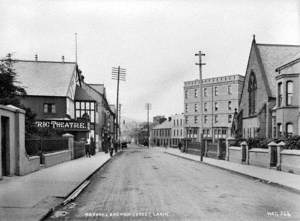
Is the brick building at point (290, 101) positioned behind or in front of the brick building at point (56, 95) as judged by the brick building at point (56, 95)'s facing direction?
in front

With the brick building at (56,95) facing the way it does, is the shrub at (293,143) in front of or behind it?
in front

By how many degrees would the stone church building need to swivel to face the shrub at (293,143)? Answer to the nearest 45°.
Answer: approximately 45° to its left

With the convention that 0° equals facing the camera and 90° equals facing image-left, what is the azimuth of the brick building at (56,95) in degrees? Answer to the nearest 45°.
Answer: approximately 315°

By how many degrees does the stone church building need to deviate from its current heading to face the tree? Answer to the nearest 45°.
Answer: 0° — it already faces it

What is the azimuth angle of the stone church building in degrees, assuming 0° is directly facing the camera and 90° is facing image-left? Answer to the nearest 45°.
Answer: approximately 45°

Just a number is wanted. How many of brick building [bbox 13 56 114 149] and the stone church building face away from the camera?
0

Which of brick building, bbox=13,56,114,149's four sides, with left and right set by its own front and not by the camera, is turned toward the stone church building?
front

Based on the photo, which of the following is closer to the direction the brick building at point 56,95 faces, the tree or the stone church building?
the stone church building
